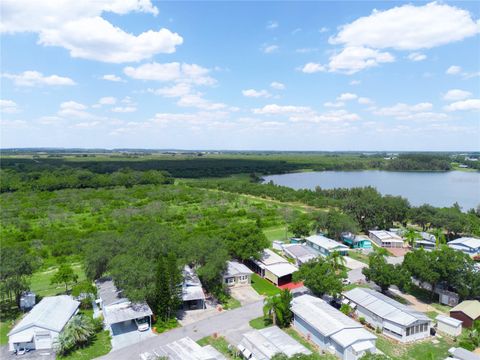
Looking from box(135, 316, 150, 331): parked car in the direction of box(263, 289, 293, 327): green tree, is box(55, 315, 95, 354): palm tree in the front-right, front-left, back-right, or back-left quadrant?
back-right

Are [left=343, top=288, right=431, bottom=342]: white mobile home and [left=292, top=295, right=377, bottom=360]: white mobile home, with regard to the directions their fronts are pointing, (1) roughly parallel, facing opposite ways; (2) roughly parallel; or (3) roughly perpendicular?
roughly parallel

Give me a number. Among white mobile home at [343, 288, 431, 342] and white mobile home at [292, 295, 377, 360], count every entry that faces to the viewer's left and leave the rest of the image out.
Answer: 0
